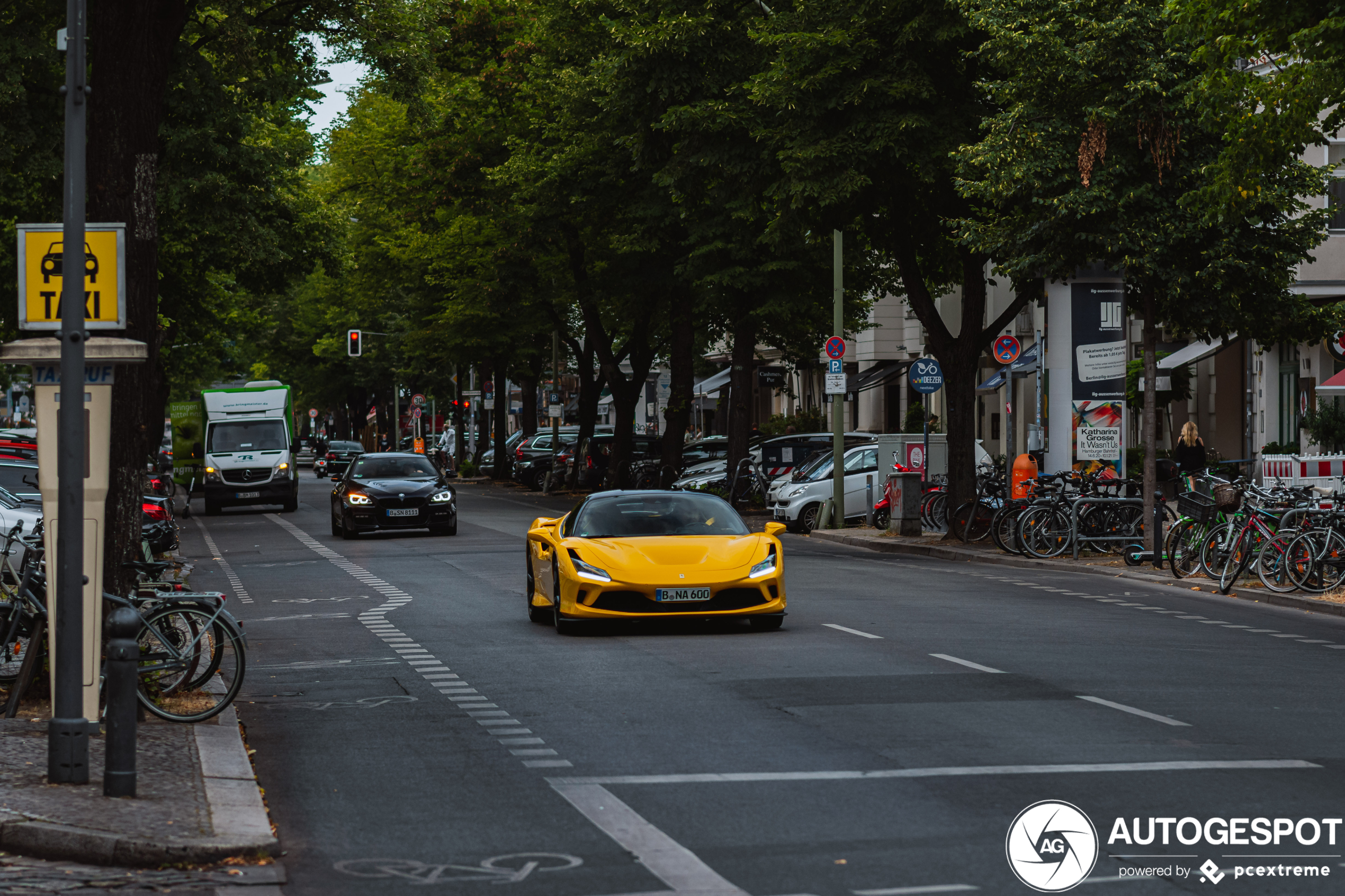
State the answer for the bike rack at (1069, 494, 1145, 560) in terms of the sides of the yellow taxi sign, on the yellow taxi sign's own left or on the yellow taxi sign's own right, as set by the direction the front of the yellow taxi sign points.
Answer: on the yellow taxi sign's own left

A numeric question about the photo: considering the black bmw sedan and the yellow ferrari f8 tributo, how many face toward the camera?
2

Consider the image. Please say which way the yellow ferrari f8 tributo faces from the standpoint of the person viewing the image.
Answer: facing the viewer

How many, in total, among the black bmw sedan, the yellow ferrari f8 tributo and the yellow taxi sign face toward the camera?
3

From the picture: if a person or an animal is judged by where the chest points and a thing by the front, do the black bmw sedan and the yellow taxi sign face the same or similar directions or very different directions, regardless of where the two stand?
same or similar directions

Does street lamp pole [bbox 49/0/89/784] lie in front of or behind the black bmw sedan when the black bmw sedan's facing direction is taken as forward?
in front

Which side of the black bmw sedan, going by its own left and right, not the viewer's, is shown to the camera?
front

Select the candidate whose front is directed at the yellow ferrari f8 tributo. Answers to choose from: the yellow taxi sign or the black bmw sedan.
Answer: the black bmw sedan

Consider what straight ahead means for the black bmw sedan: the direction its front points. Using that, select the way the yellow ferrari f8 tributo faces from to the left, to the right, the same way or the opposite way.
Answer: the same way

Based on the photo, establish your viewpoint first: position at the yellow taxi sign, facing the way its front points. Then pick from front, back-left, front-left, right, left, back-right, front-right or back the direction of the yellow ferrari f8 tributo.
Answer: back-left

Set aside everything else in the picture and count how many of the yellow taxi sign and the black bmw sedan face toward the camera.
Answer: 2

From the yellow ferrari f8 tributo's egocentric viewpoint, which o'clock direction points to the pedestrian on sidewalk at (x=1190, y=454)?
The pedestrian on sidewalk is roughly at 7 o'clock from the yellow ferrari f8 tributo.

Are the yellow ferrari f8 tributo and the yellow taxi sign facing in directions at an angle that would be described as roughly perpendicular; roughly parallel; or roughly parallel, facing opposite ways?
roughly parallel
